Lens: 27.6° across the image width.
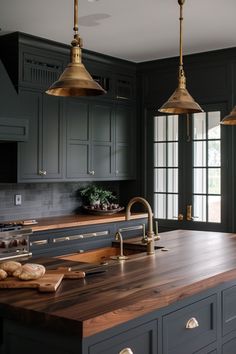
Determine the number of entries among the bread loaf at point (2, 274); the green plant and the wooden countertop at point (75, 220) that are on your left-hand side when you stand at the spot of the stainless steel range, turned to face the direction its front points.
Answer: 2

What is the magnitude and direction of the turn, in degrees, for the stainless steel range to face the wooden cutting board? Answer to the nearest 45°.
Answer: approximately 45° to its right

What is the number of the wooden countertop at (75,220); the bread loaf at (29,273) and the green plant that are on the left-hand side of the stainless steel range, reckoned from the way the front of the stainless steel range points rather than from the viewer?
2

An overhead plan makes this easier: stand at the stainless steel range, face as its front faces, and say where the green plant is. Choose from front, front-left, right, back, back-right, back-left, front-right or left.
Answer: left

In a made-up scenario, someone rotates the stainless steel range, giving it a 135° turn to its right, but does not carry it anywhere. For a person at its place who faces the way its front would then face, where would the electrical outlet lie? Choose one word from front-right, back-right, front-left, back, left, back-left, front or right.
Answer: right

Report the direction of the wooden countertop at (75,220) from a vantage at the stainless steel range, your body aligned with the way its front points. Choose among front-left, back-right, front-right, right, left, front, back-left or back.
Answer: left

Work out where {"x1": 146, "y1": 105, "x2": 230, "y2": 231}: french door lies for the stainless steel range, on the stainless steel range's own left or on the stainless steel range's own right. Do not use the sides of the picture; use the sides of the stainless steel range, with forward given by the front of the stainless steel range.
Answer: on the stainless steel range's own left

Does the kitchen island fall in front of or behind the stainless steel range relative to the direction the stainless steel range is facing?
in front

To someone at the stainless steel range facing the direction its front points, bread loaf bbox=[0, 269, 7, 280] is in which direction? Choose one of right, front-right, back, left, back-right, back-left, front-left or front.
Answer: front-right

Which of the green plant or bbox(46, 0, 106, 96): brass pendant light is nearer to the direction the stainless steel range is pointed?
the brass pendant light

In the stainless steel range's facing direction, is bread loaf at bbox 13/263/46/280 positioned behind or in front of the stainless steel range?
in front

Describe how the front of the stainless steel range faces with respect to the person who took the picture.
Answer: facing the viewer and to the right of the viewer
